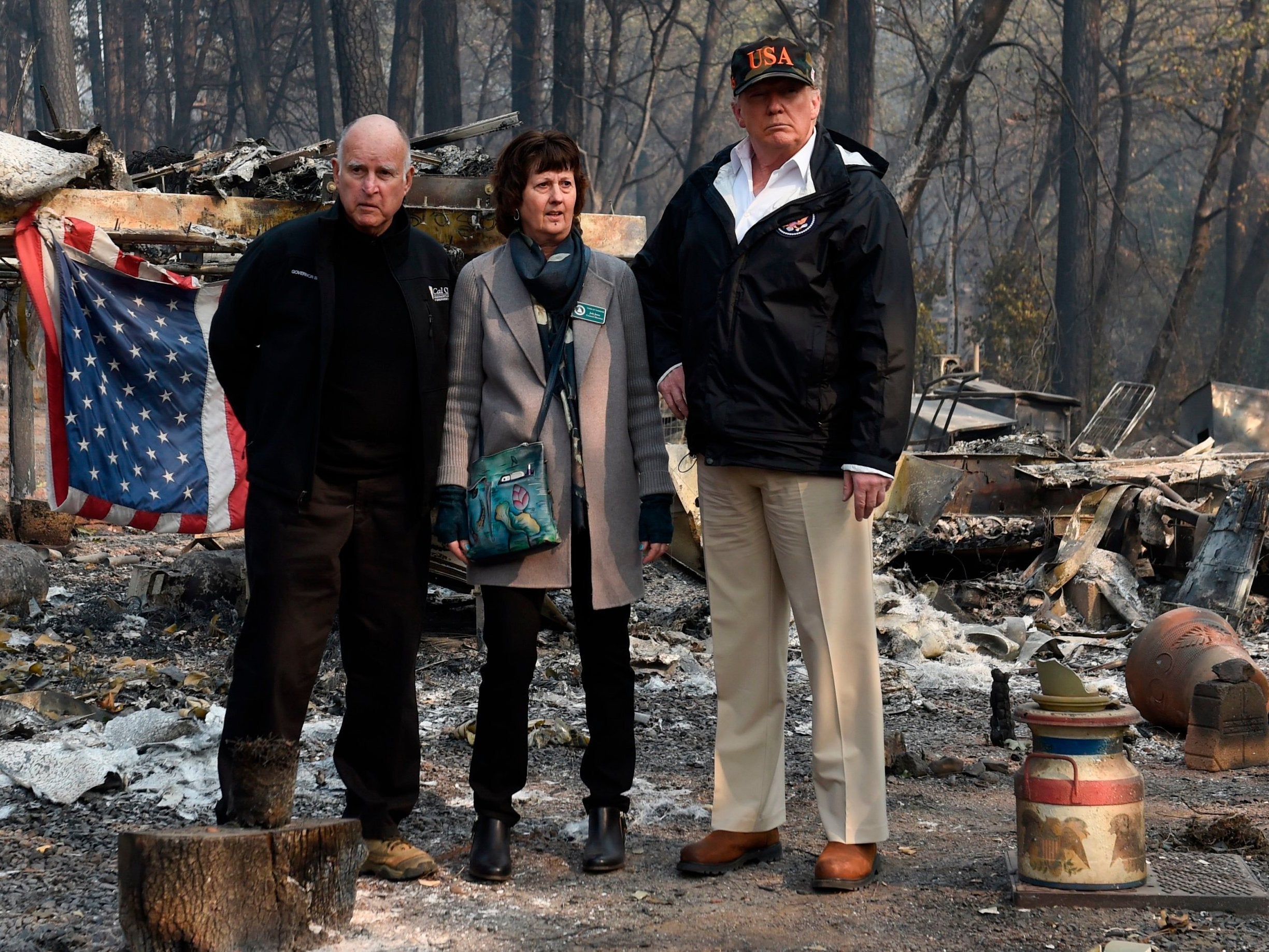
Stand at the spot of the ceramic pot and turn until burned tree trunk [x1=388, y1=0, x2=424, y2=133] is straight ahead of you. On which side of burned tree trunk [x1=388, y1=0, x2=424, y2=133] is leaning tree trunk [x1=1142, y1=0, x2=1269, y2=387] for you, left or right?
right

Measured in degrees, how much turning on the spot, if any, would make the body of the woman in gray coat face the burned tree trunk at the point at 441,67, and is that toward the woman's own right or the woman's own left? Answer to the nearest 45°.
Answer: approximately 180°

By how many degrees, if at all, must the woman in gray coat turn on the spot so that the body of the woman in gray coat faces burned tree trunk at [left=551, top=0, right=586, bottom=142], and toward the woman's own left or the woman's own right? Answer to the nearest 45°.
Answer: approximately 180°

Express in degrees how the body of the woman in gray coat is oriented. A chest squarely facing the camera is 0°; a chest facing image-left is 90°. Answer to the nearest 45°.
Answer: approximately 0°

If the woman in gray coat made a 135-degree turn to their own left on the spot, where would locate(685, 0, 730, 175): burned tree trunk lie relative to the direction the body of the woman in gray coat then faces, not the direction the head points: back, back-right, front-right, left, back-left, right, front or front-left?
front-left

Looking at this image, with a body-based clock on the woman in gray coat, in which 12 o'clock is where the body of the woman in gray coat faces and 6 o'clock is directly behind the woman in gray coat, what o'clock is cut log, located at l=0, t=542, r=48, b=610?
The cut log is roughly at 5 o'clock from the woman in gray coat.

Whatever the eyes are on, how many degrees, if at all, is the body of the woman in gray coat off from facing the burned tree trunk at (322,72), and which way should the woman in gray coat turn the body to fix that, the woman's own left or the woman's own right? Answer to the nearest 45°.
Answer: approximately 180°

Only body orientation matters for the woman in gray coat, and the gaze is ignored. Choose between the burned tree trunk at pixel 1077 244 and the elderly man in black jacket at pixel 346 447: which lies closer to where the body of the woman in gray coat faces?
the elderly man in black jacket

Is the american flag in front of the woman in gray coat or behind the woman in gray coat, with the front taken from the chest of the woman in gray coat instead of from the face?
behind

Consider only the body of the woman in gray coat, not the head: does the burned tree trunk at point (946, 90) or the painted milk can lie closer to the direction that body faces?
the painted milk can

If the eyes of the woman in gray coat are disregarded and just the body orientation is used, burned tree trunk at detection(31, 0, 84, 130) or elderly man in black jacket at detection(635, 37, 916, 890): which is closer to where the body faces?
the elderly man in black jacket
